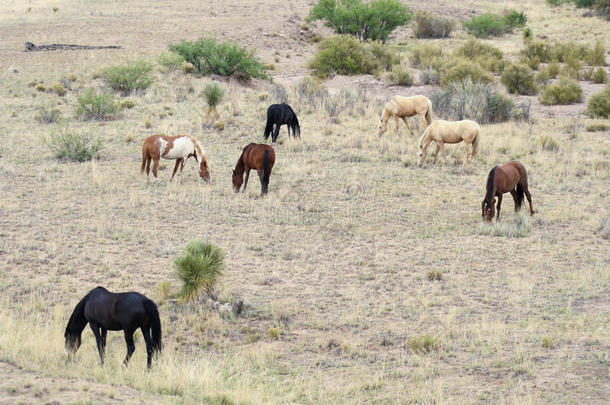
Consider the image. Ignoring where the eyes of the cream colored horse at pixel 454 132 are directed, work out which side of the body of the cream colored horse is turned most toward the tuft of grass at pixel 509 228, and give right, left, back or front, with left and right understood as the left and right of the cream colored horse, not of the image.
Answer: left

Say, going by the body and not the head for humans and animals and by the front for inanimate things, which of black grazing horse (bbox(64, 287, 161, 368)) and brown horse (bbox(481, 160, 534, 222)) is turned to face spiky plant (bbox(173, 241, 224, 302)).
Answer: the brown horse

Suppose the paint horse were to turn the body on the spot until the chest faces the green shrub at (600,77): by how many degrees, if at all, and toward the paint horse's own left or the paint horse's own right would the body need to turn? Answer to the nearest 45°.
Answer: approximately 45° to the paint horse's own left

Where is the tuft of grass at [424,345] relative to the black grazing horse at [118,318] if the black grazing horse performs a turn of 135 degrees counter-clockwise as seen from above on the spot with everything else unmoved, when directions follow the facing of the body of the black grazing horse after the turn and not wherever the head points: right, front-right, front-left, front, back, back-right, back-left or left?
front-left

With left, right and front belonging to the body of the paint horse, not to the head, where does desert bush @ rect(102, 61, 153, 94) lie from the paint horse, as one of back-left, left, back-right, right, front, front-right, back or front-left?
left

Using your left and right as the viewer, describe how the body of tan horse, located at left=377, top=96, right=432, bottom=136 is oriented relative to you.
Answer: facing to the left of the viewer

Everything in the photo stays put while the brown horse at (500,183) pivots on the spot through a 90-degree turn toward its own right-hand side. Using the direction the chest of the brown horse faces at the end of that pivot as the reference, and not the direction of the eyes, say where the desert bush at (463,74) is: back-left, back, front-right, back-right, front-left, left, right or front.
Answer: front-right

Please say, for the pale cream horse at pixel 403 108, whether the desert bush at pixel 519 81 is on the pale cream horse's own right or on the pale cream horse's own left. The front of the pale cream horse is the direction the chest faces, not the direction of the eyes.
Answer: on the pale cream horse's own right

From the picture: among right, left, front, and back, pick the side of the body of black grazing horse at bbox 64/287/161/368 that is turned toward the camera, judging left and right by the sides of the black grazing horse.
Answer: left

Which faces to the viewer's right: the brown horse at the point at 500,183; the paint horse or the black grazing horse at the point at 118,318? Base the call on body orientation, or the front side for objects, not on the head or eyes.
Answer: the paint horse

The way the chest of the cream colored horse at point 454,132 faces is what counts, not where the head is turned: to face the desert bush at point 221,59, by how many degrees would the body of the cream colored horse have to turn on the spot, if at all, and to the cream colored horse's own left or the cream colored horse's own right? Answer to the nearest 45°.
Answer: approximately 45° to the cream colored horse's own right

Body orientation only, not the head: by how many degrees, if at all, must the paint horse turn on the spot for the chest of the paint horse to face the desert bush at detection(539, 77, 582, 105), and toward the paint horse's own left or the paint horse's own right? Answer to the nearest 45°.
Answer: approximately 45° to the paint horse's own left

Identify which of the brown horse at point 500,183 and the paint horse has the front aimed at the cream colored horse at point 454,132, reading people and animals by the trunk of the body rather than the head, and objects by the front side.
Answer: the paint horse

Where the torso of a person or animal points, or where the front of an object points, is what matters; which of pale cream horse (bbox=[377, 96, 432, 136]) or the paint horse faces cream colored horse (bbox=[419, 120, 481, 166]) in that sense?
the paint horse

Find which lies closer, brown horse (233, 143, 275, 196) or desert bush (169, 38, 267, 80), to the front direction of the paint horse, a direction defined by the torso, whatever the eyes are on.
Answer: the brown horse

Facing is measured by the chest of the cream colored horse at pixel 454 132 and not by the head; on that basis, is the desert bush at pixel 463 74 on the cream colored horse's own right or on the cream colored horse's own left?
on the cream colored horse's own right

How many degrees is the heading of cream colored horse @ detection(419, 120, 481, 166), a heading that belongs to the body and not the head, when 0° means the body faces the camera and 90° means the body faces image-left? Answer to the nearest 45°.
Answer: approximately 90°

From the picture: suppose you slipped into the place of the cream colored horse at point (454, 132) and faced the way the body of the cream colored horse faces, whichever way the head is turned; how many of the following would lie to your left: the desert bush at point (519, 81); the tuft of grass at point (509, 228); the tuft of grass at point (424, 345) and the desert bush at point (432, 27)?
2

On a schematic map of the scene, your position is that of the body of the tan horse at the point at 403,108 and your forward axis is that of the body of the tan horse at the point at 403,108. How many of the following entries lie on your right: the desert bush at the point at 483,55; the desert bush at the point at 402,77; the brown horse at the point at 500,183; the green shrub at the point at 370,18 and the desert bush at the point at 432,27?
4

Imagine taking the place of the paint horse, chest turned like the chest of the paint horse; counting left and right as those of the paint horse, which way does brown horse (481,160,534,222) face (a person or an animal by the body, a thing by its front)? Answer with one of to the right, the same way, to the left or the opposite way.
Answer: the opposite way

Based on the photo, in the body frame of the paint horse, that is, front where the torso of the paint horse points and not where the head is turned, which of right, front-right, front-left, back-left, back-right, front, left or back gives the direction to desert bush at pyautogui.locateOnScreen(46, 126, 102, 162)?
back-left

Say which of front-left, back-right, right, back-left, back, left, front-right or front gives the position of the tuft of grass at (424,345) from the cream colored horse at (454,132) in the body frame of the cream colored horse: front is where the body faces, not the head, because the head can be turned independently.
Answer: left

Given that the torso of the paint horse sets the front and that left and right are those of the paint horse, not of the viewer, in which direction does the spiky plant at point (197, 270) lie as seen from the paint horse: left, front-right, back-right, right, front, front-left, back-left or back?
right
